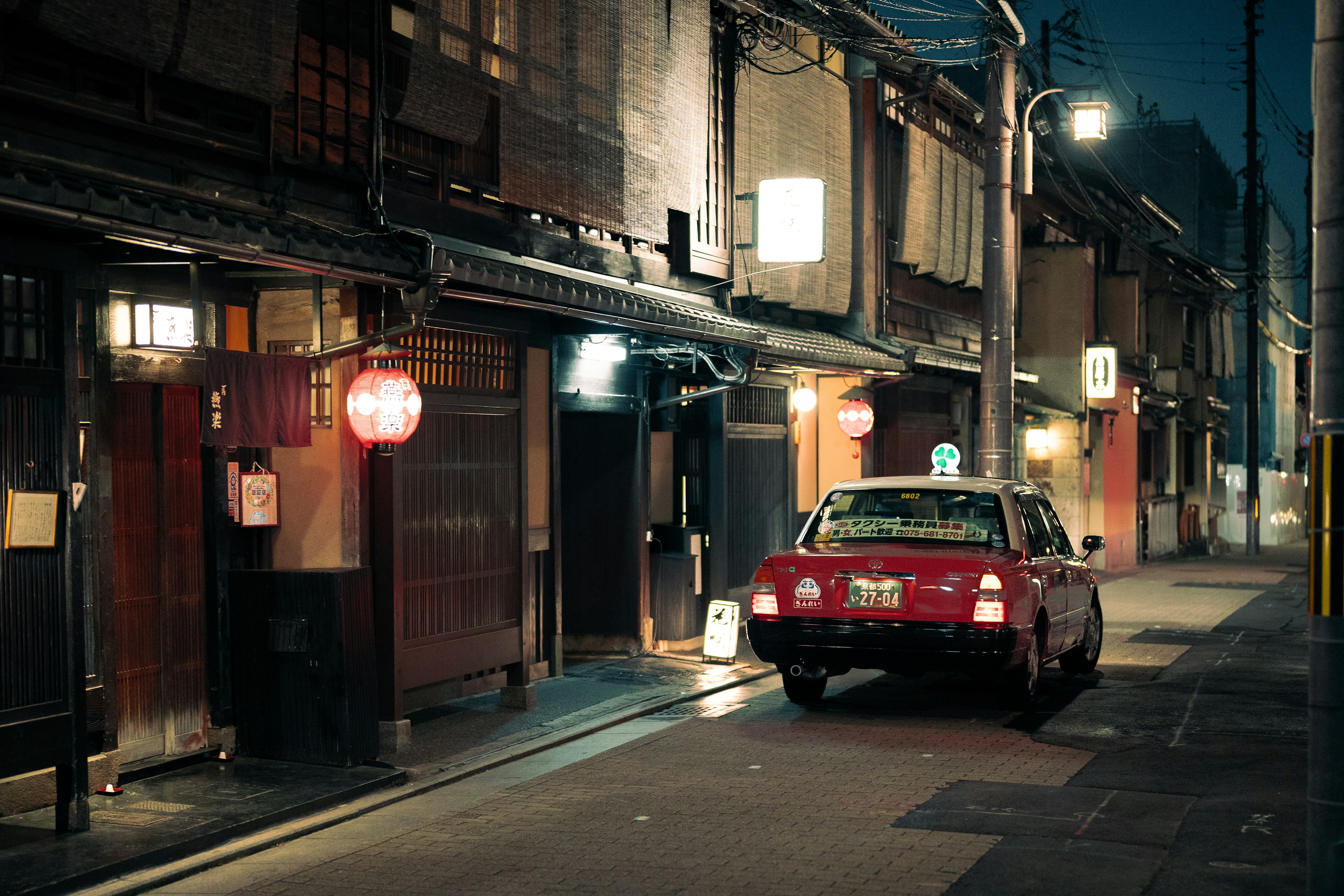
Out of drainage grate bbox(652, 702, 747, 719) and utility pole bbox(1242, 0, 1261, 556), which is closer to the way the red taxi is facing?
the utility pole

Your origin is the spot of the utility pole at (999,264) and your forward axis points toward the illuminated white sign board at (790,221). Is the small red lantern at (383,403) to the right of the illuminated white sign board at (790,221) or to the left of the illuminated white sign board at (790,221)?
left

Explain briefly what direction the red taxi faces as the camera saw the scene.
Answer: facing away from the viewer

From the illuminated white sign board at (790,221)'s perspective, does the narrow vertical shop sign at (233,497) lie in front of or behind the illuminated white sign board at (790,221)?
in front

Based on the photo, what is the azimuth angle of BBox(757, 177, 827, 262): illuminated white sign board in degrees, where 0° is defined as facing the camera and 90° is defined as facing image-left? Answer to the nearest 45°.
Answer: approximately 0°

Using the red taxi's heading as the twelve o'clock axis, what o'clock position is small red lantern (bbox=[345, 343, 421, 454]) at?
The small red lantern is roughly at 8 o'clock from the red taxi.

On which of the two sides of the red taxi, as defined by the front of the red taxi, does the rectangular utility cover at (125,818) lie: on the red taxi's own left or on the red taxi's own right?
on the red taxi's own left

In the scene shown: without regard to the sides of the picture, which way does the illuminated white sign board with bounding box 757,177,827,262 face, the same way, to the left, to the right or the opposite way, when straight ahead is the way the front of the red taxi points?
the opposite way

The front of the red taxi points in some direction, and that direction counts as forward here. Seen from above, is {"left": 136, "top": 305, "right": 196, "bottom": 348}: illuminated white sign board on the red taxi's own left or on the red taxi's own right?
on the red taxi's own left

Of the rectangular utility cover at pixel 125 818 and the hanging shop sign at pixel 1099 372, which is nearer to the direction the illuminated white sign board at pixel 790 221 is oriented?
the rectangular utility cover

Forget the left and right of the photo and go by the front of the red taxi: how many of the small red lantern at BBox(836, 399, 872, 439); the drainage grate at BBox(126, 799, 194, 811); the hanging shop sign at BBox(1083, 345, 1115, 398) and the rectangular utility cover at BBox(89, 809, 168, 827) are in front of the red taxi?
2

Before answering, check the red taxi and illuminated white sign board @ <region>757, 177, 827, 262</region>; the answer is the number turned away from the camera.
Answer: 1

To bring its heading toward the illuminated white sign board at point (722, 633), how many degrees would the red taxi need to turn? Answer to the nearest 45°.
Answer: approximately 45° to its left

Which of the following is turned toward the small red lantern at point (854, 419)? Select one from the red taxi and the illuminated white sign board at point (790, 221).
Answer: the red taxi
